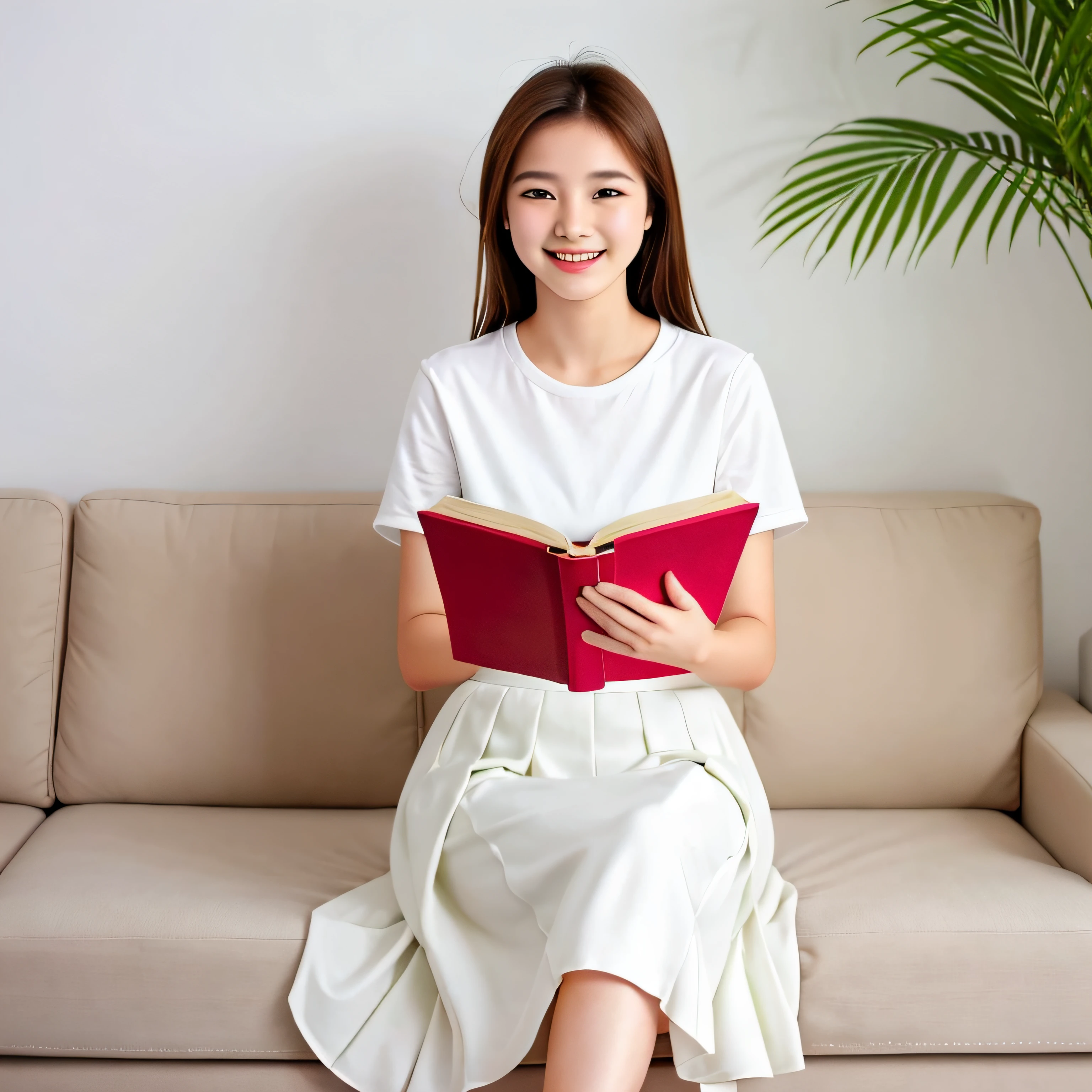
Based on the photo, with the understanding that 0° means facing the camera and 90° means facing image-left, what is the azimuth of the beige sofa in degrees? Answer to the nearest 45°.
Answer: approximately 0°
